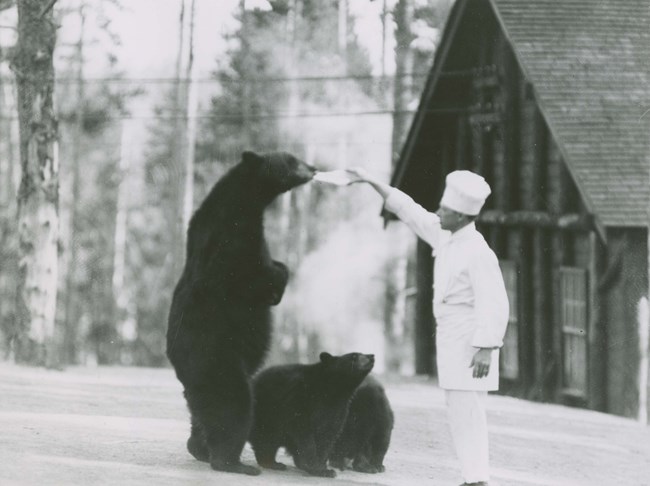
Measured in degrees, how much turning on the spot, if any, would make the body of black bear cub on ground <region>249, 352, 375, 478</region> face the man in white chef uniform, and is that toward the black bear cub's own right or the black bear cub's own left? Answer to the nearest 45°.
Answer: approximately 45° to the black bear cub's own right

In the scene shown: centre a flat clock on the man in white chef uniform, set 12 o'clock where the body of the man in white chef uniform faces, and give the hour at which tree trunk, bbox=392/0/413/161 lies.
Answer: The tree trunk is roughly at 3 o'clock from the man in white chef uniform.

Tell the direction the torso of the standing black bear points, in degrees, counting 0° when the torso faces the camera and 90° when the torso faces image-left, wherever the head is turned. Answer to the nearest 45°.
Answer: approximately 270°

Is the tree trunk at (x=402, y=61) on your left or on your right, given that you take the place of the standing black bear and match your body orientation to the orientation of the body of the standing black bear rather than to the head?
on your left

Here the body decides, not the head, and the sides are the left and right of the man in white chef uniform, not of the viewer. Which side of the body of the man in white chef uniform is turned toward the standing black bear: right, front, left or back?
front

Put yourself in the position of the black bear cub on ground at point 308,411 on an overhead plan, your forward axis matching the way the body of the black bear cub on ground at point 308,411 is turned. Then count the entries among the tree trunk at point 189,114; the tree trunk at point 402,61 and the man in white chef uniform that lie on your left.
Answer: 2

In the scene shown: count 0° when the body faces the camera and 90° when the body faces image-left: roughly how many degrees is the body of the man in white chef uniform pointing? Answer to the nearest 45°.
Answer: approximately 90°

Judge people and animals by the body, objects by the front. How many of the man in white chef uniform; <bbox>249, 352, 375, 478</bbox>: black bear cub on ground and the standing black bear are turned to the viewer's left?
1

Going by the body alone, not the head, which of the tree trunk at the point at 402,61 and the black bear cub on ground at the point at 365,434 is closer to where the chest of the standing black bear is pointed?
the black bear cub on ground

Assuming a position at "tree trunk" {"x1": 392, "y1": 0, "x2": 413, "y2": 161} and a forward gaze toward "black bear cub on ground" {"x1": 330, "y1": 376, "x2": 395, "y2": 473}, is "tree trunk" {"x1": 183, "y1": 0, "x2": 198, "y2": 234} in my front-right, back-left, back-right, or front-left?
front-right

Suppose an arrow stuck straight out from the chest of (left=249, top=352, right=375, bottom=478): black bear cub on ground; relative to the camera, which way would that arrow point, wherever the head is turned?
to the viewer's right

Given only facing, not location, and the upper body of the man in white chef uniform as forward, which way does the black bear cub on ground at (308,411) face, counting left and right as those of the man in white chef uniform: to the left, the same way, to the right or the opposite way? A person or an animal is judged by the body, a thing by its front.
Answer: the opposite way

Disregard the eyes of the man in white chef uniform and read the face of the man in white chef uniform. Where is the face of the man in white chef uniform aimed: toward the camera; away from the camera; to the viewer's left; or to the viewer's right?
to the viewer's left

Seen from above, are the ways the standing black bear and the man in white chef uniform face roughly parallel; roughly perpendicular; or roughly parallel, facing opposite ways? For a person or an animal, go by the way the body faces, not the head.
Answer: roughly parallel, facing opposite ways

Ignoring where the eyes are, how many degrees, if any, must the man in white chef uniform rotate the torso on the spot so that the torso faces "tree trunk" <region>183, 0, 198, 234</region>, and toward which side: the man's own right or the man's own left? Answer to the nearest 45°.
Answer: approximately 90° to the man's own right

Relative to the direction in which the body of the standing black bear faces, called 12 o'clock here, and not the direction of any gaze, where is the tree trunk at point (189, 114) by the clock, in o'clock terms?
The tree trunk is roughly at 9 o'clock from the standing black bear.
